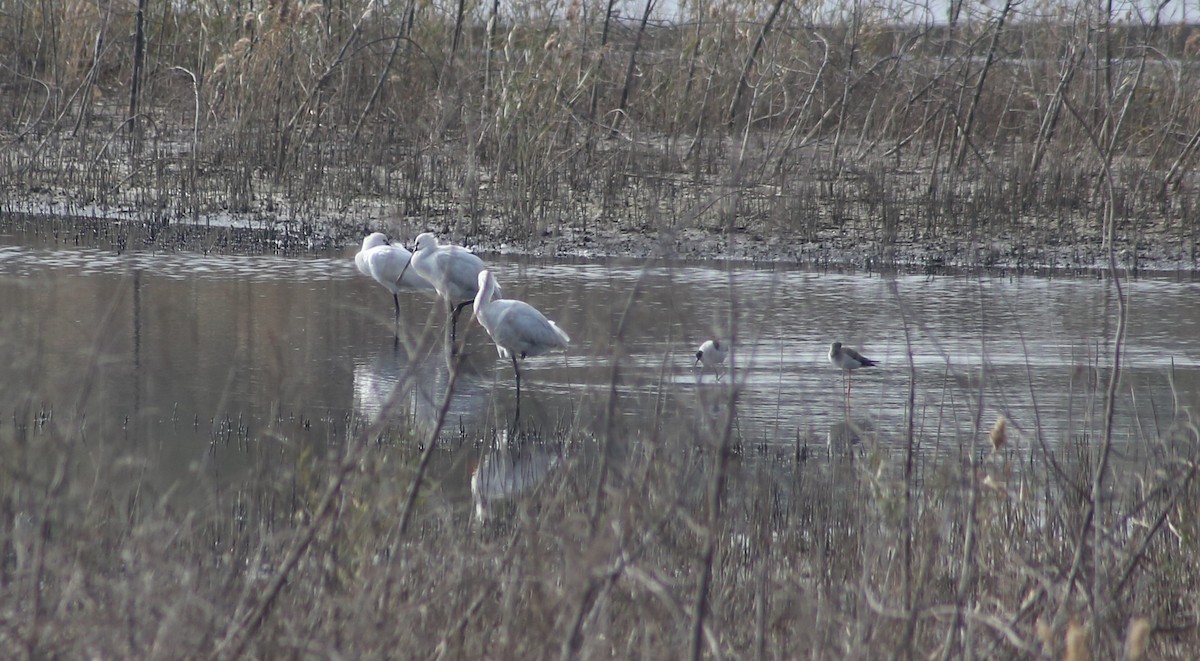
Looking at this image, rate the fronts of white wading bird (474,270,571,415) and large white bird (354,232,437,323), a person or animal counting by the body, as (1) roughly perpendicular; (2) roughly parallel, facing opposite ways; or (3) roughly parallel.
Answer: roughly parallel

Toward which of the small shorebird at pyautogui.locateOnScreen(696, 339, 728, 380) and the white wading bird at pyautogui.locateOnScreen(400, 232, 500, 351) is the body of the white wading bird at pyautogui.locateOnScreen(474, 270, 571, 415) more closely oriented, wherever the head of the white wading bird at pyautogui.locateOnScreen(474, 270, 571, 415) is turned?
the white wading bird

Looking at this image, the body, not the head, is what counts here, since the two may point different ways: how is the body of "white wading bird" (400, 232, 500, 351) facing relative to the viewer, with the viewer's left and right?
facing to the left of the viewer

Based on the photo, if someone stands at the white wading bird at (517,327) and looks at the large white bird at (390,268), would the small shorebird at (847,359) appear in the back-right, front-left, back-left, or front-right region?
back-right

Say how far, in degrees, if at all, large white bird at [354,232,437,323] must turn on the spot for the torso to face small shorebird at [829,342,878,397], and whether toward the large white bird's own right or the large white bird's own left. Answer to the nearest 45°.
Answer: approximately 135° to the large white bird's own left

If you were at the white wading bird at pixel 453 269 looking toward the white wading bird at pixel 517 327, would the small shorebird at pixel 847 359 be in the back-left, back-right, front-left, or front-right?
front-left

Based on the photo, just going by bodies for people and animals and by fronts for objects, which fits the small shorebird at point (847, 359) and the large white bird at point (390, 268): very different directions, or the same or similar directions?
same or similar directions

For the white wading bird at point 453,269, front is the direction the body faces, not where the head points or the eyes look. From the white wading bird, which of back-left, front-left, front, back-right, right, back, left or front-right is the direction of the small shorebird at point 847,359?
back-left

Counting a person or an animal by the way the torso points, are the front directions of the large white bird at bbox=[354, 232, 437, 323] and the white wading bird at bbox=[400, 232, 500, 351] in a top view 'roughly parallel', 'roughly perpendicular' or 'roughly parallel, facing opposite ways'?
roughly parallel

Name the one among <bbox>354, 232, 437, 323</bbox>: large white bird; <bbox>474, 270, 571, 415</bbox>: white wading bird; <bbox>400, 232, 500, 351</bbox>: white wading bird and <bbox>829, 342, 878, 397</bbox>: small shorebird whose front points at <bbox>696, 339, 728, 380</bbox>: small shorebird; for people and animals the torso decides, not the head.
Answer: <bbox>829, 342, 878, 397</bbox>: small shorebird

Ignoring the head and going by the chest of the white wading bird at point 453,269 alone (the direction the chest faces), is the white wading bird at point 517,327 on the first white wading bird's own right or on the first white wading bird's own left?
on the first white wading bird's own left

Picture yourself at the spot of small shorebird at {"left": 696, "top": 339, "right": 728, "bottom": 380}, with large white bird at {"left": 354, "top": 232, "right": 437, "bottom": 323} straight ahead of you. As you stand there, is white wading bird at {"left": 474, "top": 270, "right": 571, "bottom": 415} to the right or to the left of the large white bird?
left

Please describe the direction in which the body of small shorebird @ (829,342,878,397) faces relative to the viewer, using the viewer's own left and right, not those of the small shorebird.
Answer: facing to the left of the viewer

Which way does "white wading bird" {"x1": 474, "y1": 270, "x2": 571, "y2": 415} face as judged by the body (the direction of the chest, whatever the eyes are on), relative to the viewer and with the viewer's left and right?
facing to the left of the viewer

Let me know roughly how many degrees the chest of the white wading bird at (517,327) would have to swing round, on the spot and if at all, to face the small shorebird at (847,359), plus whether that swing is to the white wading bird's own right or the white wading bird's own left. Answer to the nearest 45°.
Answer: approximately 180°

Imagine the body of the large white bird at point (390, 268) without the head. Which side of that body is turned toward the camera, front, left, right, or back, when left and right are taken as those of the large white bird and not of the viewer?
left
